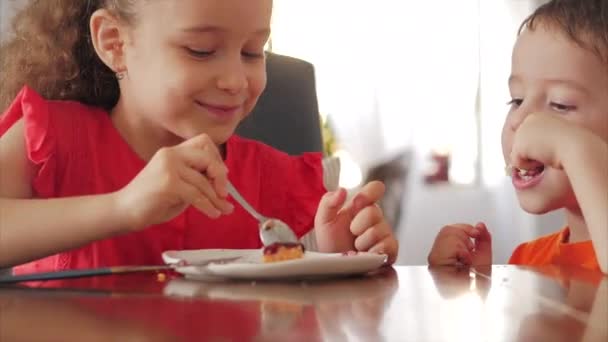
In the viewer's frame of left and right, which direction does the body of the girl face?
facing the viewer and to the right of the viewer

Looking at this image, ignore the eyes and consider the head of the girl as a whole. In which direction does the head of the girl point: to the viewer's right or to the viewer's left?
to the viewer's right

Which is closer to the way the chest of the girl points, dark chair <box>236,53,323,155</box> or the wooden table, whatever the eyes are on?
the wooden table
